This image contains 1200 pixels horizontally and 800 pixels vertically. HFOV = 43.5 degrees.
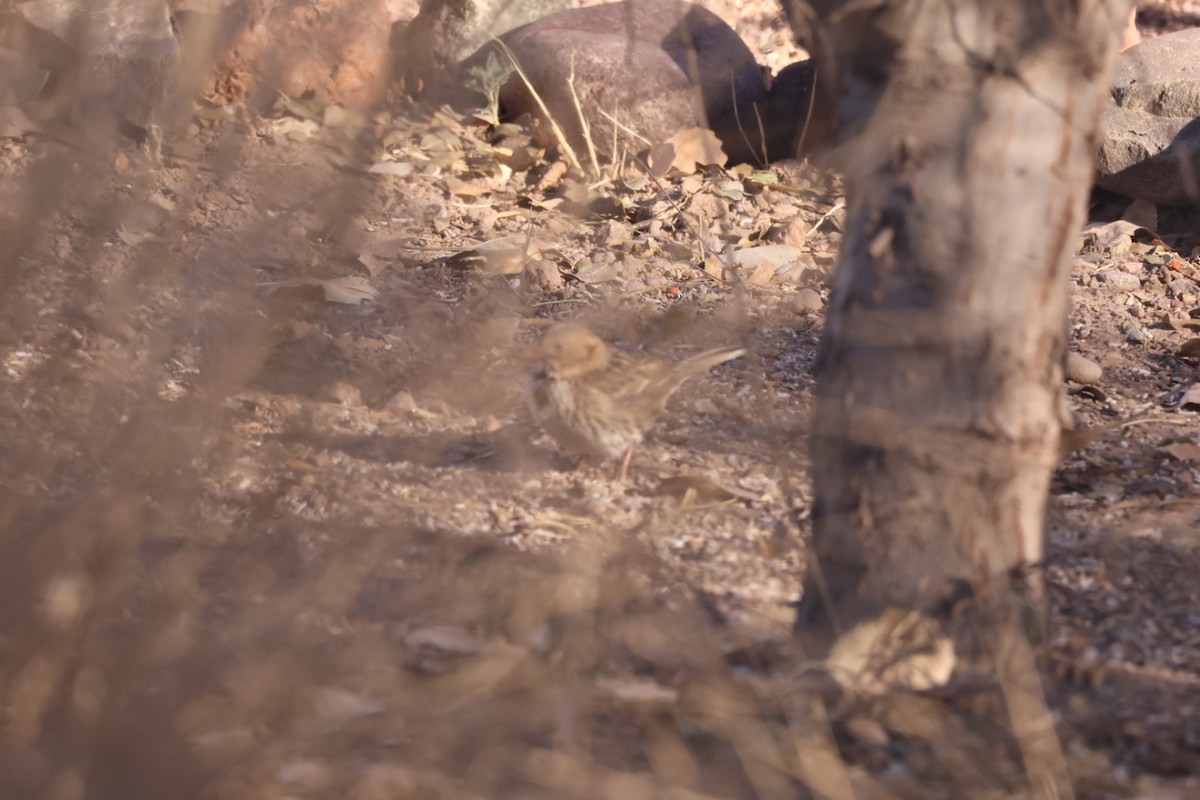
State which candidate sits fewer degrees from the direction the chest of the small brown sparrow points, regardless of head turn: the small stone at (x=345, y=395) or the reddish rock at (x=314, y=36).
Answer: the small stone

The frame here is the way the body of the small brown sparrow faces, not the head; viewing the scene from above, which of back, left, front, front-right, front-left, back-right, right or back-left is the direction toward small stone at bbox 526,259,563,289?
right

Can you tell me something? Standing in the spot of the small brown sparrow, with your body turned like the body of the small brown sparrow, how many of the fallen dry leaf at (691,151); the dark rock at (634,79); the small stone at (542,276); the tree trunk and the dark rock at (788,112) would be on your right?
4

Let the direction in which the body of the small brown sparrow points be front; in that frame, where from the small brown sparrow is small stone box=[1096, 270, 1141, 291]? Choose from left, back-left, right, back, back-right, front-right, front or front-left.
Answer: back-right

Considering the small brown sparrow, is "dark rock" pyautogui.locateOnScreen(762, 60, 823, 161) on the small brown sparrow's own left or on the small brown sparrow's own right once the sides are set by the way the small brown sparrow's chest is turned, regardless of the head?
on the small brown sparrow's own right

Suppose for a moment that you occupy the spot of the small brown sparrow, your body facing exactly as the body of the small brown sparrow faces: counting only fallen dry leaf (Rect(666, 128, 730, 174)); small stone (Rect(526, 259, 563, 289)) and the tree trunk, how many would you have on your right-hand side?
2

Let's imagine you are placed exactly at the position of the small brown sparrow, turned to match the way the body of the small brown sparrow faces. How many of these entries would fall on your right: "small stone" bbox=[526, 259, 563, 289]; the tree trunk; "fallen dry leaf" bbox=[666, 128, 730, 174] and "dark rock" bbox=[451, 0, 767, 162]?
3

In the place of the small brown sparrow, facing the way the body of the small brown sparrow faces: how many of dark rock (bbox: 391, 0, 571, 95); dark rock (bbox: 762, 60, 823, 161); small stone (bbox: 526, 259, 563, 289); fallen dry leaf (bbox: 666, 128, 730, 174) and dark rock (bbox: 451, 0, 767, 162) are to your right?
5

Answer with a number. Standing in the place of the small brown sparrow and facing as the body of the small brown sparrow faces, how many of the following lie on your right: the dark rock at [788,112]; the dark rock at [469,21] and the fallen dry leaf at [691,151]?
3

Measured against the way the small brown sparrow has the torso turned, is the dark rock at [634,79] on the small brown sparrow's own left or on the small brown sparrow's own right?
on the small brown sparrow's own right

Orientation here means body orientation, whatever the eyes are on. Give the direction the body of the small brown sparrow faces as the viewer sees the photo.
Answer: to the viewer's left

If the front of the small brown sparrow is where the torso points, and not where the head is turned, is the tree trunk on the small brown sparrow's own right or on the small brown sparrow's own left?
on the small brown sparrow's own left

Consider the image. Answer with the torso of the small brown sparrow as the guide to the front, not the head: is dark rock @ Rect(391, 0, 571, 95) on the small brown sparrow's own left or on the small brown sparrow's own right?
on the small brown sparrow's own right

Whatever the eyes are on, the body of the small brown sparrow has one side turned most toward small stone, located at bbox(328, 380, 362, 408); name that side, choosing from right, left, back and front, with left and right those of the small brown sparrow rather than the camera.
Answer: front

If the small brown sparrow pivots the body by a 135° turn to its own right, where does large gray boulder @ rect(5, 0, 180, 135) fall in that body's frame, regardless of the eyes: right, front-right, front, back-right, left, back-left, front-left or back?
left
